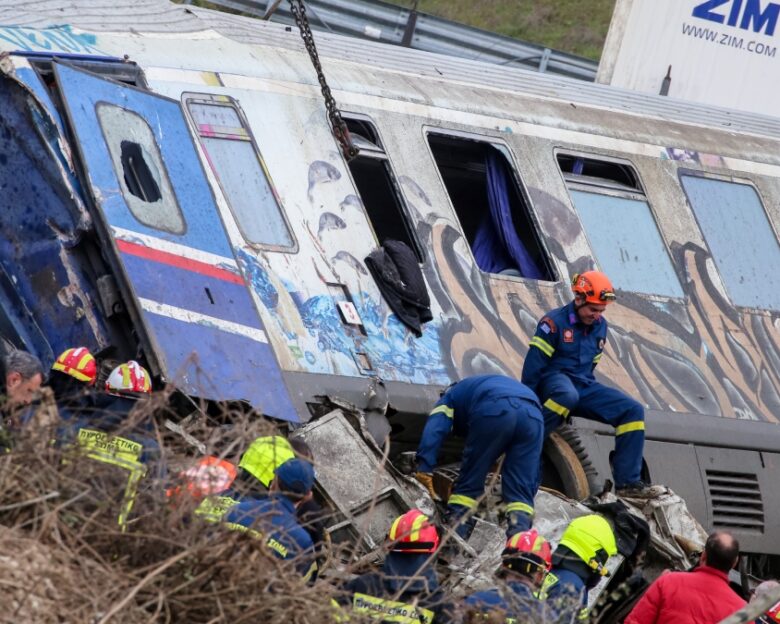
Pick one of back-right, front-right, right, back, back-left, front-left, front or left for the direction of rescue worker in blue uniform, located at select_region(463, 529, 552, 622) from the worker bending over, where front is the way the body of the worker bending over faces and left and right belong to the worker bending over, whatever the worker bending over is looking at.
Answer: back-left

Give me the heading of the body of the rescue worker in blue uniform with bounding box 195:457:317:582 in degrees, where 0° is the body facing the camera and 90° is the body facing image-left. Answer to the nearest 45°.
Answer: approximately 225°

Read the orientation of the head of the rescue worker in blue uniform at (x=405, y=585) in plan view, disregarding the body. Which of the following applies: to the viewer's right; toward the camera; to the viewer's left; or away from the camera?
away from the camera

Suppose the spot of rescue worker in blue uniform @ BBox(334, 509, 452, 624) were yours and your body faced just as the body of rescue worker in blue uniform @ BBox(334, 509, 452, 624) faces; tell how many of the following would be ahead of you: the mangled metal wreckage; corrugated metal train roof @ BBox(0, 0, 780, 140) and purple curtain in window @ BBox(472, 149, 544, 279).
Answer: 3

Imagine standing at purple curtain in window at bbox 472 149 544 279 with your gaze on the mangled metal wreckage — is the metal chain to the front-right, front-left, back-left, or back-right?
front-right

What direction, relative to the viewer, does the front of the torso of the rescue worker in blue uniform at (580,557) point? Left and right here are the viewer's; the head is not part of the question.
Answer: facing away from the viewer and to the right of the viewer

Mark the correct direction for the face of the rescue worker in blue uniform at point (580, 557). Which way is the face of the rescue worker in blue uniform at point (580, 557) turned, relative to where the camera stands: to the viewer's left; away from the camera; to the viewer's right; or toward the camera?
away from the camera

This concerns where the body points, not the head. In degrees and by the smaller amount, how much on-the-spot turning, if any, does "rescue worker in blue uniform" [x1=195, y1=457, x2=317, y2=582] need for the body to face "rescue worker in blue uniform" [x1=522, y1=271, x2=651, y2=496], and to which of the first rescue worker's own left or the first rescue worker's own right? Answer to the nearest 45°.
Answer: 0° — they already face them

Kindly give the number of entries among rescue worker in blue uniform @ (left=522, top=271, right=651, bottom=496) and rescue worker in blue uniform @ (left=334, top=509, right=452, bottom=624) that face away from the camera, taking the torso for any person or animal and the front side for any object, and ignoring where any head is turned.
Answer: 1

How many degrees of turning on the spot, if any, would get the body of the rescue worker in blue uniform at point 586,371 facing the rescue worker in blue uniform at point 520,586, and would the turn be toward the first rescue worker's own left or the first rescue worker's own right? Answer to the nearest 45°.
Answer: approximately 45° to the first rescue worker's own right

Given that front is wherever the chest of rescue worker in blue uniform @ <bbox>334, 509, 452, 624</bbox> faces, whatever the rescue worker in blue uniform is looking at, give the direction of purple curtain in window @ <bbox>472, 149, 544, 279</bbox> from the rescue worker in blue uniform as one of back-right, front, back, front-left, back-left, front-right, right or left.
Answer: front

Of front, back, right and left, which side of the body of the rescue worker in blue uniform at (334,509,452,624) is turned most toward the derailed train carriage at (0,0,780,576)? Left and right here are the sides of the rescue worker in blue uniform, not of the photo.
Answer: front

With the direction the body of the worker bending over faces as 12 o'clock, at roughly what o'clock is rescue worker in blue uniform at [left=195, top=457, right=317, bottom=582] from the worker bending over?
The rescue worker in blue uniform is roughly at 8 o'clock from the worker bending over.

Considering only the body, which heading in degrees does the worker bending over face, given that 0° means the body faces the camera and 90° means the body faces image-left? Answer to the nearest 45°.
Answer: approximately 135°

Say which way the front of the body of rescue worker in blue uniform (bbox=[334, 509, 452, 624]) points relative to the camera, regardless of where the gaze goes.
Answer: away from the camera

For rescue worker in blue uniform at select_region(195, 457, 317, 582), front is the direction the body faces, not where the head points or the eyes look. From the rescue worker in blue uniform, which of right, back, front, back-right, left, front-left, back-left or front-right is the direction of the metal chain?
front-left

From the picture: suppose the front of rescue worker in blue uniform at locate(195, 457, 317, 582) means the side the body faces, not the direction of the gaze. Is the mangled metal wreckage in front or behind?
in front

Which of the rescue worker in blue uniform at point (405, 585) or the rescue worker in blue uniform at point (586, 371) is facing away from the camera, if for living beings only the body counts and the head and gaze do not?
the rescue worker in blue uniform at point (405, 585)
